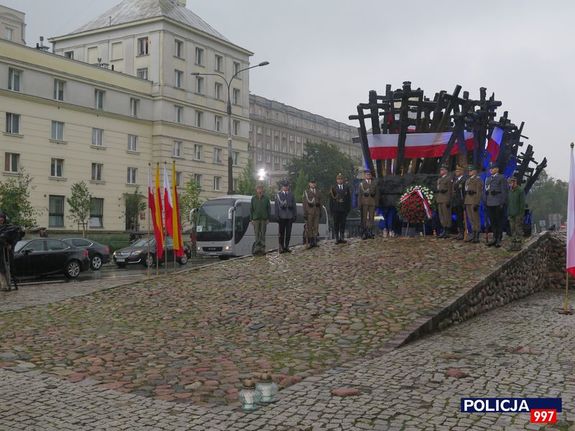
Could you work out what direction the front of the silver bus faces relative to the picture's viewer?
facing the viewer and to the left of the viewer

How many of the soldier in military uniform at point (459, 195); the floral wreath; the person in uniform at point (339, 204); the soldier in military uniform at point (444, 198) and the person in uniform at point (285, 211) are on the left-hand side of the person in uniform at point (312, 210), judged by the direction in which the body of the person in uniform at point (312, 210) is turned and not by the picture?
4

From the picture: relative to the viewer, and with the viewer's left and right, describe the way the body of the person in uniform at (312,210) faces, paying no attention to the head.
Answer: facing the viewer

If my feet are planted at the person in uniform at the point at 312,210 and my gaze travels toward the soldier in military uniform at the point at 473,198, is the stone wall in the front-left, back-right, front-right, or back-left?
front-right

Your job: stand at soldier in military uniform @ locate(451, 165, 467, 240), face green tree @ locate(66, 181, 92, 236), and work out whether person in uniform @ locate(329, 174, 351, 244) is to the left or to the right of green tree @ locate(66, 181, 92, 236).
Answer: left

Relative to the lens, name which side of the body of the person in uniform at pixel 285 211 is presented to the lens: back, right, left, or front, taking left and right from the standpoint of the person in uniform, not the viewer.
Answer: front

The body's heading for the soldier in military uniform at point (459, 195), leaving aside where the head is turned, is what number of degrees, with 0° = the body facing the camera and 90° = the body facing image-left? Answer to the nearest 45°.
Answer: approximately 45°

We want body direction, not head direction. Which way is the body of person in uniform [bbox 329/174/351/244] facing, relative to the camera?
toward the camera

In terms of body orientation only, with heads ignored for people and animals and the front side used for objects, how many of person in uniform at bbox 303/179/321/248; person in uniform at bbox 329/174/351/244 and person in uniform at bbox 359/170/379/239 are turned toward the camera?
3

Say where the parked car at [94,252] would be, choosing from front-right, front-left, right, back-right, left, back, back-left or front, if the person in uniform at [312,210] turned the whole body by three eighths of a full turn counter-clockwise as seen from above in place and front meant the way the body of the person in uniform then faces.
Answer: left

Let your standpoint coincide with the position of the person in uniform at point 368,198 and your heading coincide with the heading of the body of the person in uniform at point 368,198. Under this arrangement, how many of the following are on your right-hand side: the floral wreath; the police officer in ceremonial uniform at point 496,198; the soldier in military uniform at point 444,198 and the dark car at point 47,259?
1

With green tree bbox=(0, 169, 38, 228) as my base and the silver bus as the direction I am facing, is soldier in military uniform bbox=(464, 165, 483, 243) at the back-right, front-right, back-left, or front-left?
front-right

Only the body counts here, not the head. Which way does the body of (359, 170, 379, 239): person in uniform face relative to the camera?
toward the camera
